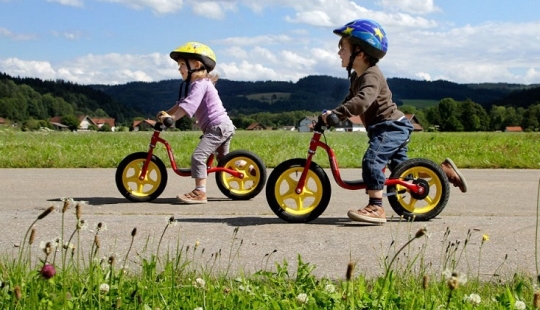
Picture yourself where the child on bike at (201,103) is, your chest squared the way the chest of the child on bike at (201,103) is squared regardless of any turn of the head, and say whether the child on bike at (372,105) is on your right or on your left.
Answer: on your left

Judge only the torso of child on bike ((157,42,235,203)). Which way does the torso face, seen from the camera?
to the viewer's left

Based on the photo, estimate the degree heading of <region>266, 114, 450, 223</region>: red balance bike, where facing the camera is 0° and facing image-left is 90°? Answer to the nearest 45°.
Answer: approximately 90°

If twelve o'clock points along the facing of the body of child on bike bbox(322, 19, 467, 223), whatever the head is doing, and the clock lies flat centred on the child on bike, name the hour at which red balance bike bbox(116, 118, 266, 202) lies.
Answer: The red balance bike is roughly at 1 o'clock from the child on bike.

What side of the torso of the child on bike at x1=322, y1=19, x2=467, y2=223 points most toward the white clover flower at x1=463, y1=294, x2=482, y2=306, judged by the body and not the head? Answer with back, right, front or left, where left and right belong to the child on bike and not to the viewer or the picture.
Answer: left

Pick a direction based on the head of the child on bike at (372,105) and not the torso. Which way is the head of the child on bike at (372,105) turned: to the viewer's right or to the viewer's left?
to the viewer's left

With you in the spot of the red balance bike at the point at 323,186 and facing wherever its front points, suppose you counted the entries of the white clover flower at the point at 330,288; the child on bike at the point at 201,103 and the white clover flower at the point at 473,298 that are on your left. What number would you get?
2

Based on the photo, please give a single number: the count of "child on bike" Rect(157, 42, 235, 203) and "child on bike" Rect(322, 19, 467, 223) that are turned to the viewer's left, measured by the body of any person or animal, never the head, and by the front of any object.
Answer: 2

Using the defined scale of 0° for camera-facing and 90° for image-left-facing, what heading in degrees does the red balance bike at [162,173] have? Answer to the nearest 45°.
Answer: approximately 90°

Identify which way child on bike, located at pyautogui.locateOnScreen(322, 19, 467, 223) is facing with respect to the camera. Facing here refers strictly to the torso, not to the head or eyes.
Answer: to the viewer's left

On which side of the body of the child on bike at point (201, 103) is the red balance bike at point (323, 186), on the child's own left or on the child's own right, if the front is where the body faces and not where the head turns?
on the child's own left

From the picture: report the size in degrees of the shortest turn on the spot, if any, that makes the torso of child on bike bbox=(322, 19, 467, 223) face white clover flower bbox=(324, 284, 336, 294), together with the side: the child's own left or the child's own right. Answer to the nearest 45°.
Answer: approximately 90° to the child's own left
